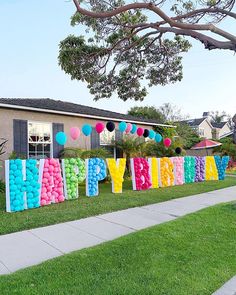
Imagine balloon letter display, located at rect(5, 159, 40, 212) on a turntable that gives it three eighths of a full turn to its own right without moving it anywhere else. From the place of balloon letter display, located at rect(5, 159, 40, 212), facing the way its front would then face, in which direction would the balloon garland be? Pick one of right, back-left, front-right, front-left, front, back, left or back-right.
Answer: back-right

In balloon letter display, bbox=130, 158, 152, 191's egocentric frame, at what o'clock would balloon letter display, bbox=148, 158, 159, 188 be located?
balloon letter display, bbox=148, 158, 159, 188 is roughly at 9 o'clock from balloon letter display, bbox=130, 158, 152, 191.

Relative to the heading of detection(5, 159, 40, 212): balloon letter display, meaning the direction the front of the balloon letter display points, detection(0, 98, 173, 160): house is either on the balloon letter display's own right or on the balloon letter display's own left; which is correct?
on the balloon letter display's own left

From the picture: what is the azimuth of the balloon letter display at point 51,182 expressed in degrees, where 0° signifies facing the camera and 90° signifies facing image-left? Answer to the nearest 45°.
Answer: approximately 315°

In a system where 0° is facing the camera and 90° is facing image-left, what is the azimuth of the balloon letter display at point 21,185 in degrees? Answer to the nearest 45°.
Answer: approximately 315°

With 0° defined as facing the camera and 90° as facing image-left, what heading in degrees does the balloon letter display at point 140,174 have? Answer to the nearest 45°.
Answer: approximately 315°

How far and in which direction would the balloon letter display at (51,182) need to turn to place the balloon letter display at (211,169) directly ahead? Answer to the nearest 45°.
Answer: approximately 90° to its left

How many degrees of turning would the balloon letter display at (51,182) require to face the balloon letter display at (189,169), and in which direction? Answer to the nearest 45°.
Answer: approximately 90° to its left

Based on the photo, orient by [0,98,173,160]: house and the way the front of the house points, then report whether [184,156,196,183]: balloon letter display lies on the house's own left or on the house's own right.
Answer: on the house's own left

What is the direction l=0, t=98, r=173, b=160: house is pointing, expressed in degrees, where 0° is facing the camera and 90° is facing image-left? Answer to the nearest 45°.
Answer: approximately 315°
